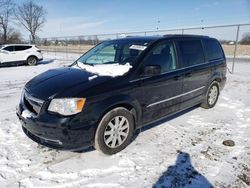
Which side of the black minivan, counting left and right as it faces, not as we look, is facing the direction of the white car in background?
right
